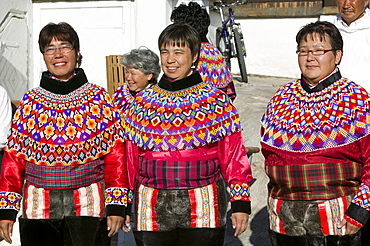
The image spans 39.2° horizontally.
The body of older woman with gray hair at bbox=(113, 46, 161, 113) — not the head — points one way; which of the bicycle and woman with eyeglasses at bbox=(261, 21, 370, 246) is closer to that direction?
the woman with eyeglasses

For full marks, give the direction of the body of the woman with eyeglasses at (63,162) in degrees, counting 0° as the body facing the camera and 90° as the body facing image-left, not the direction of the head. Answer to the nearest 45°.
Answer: approximately 0°

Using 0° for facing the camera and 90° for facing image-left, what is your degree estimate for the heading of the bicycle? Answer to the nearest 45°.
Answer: approximately 0°

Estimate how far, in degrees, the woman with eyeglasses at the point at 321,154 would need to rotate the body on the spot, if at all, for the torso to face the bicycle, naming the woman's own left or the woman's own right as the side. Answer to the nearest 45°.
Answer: approximately 135° to the woman's own right

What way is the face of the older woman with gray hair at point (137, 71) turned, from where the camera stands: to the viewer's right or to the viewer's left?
to the viewer's left

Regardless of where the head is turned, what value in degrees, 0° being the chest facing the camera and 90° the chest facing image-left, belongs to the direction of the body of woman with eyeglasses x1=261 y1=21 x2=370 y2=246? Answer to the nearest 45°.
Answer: approximately 45°
